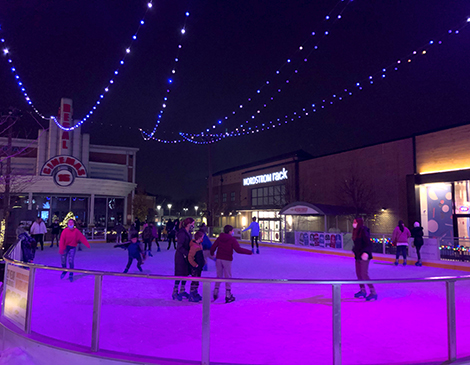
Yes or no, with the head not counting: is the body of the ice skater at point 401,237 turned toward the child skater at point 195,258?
no

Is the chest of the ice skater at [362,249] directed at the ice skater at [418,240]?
no

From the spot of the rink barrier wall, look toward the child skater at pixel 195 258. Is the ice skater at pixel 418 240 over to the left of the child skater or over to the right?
right

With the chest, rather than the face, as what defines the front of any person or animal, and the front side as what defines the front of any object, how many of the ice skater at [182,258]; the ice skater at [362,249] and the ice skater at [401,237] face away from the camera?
1

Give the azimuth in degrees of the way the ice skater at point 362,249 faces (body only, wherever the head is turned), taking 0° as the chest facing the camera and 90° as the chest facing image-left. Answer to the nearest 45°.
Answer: approximately 90°
